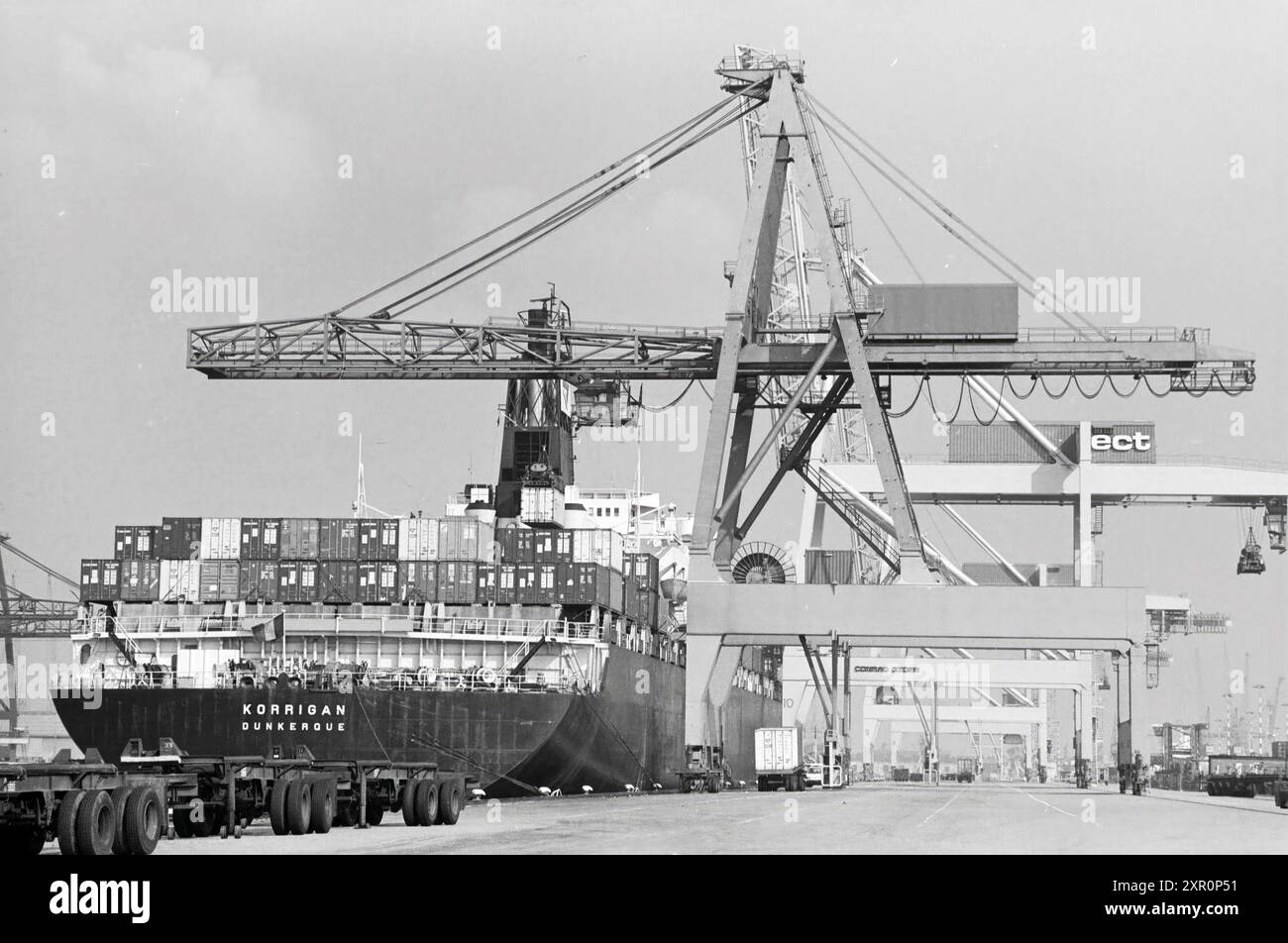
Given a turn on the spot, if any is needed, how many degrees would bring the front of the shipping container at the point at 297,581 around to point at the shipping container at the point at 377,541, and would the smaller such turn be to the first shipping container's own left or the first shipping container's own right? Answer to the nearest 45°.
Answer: approximately 90° to the first shipping container's own left

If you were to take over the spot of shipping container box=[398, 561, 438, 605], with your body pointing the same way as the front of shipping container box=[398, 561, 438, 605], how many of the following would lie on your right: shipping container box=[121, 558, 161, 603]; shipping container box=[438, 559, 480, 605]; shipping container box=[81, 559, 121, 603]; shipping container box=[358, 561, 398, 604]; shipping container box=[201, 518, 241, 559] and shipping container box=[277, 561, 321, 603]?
5

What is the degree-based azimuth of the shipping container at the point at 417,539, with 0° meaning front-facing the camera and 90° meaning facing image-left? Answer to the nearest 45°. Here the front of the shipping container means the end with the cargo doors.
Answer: approximately 0°
